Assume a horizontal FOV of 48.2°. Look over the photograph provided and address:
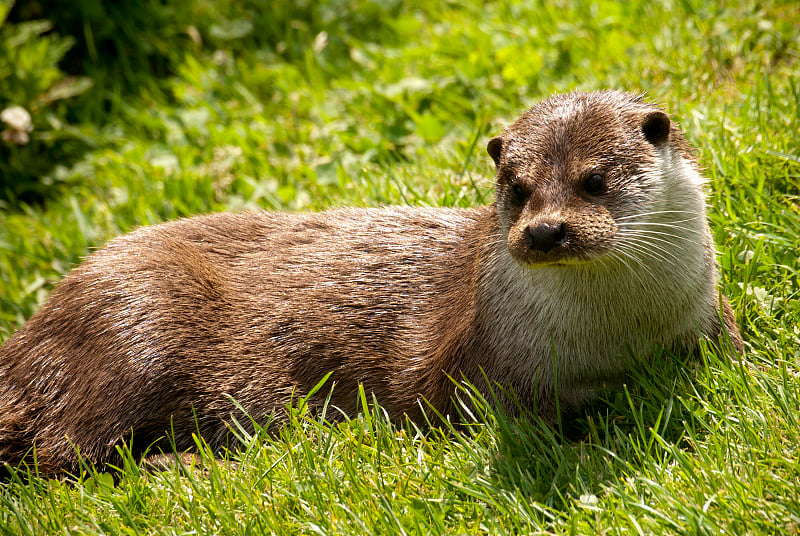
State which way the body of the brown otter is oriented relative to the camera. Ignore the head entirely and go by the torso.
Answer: to the viewer's right
